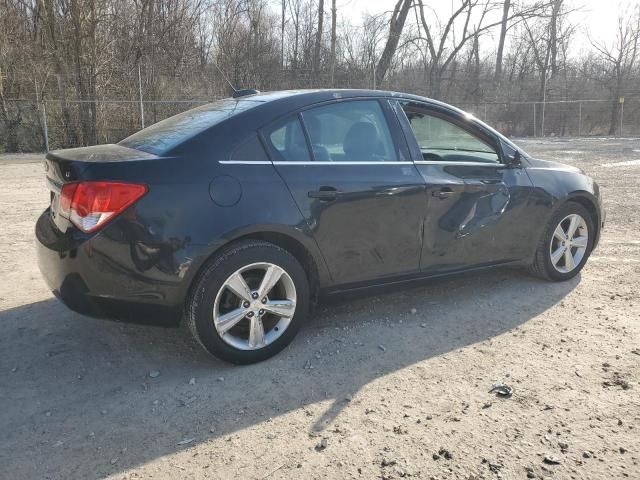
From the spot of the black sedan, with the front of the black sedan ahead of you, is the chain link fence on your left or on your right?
on your left

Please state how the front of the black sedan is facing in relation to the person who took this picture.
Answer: facing away from the viewer and to the right of the viewer
